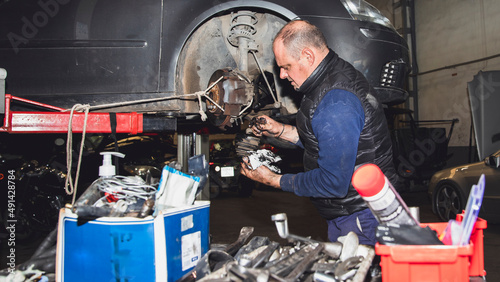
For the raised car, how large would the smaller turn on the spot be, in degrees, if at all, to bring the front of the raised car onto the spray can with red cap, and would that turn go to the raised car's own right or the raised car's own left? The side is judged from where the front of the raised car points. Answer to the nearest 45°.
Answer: approximately 45° to the raised car's own right

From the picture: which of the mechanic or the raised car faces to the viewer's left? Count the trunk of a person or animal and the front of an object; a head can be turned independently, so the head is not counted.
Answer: the mechanic

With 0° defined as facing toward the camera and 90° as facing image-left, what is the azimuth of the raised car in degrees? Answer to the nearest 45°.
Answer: approximately 270°

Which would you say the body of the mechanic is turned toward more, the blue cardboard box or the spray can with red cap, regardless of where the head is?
the blue cardboard box

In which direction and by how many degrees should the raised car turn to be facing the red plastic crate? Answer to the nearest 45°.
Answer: approximately 45° to its right

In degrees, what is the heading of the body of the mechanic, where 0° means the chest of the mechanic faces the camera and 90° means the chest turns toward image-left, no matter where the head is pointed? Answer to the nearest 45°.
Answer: approximately 90°

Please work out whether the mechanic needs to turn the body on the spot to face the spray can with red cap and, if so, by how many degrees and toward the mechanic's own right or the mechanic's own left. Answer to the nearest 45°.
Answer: approximately 90° to the mechanic's own left

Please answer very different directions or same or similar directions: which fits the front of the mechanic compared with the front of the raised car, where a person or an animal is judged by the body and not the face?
very different directions

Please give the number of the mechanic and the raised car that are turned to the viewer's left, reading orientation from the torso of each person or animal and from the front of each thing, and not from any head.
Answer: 1

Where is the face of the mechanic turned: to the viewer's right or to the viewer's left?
to the viewer's left

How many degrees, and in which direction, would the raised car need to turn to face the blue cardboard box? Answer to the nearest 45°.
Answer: approximately 90° to its right
